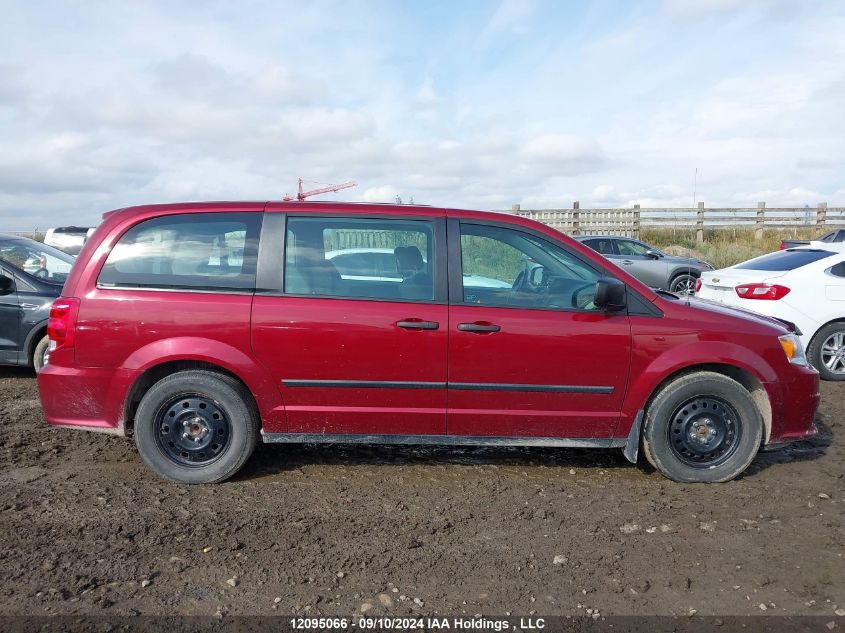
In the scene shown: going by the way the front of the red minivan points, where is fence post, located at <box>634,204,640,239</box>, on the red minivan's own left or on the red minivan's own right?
on the red minivan's own left

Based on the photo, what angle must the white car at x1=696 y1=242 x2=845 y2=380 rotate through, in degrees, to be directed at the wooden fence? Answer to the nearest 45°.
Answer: approximately 45° to its left

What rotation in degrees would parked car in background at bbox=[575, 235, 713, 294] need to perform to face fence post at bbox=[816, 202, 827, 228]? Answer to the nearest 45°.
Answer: approximately 45° to its left

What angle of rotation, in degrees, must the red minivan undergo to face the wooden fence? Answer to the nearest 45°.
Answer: approximately 45° to its left

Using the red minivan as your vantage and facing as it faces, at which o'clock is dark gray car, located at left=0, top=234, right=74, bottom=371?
The dark gray car is roughly at 7 o'clock from the red minivan.

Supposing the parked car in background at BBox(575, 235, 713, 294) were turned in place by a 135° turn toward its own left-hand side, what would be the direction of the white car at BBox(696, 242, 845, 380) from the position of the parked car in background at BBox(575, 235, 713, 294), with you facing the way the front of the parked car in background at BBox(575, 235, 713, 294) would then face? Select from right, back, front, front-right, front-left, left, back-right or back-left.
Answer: back-left

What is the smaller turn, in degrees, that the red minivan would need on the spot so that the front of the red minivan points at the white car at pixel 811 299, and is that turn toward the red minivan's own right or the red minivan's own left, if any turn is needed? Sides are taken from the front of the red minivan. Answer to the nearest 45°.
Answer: approximately 45° to the red minivan's own left

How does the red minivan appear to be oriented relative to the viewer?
to the viewer's right

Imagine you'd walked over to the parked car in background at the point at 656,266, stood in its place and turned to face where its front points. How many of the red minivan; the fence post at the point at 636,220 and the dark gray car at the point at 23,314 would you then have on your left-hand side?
1

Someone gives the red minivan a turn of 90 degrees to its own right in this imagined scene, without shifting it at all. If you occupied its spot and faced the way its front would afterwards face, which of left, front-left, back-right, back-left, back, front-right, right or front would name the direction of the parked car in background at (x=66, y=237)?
back-right

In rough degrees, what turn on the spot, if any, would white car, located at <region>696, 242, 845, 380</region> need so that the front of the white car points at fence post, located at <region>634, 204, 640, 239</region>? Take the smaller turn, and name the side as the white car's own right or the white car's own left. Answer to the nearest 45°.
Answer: approximately 45° to the white car's own left

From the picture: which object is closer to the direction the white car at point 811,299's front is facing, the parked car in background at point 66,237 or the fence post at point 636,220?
the fence post

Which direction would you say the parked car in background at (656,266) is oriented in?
to the viewer's right

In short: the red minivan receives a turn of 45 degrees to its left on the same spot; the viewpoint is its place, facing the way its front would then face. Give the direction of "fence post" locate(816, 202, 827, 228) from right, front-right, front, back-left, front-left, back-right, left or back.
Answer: front
